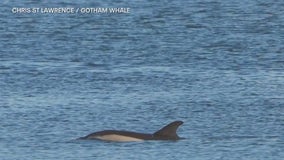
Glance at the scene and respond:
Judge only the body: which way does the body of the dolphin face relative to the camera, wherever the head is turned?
to the viewer's left
